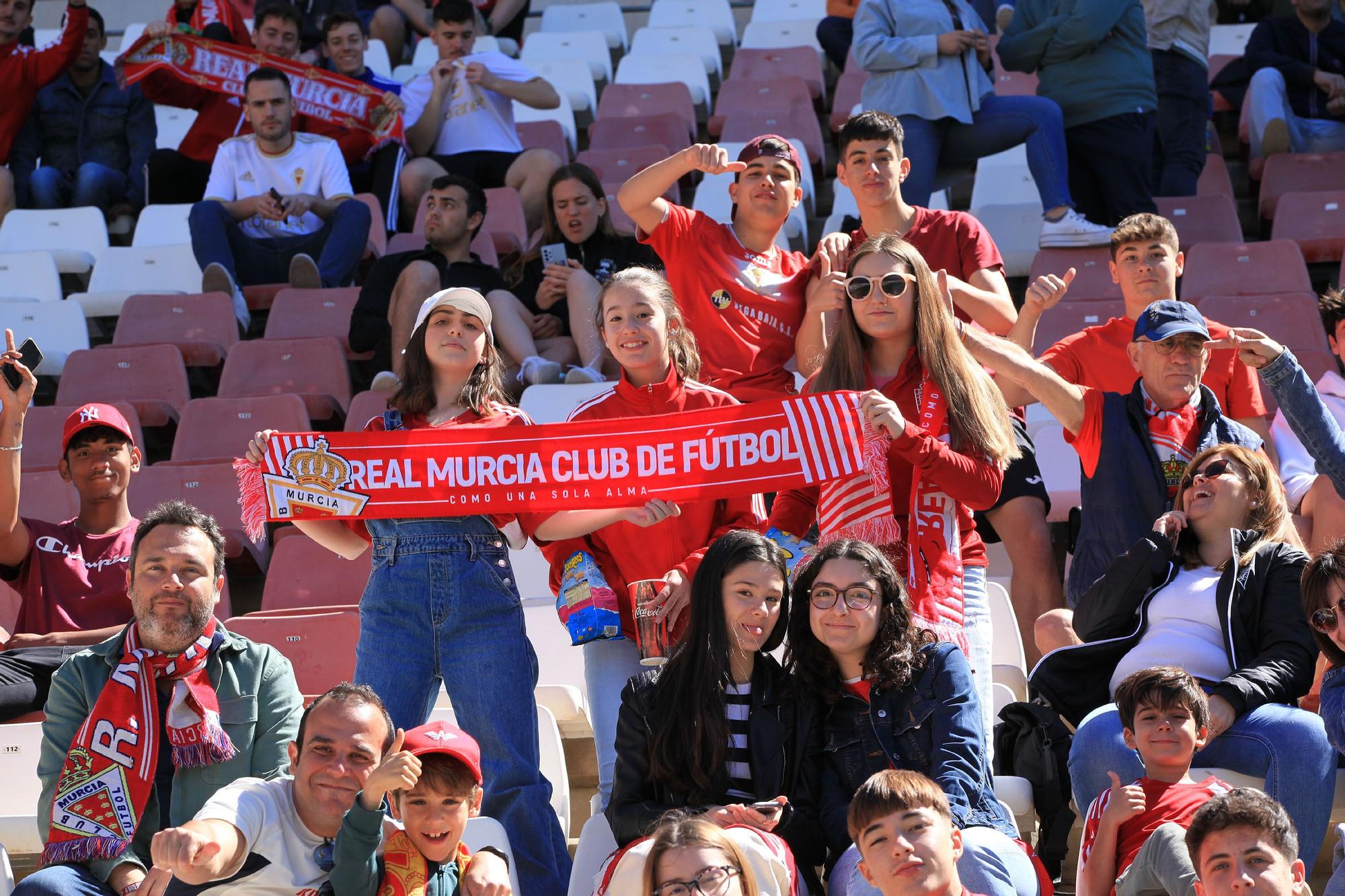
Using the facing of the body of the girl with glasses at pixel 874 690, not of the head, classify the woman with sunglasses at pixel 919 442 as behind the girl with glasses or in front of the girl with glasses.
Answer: behind

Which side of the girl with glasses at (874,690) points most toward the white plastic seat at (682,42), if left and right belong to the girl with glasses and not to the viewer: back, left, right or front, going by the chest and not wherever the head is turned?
back

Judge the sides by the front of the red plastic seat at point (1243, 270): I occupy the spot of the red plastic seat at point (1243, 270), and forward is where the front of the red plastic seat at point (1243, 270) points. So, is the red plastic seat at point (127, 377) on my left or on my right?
on my right

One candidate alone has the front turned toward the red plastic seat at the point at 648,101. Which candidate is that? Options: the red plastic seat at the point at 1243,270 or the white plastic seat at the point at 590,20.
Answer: the white plastic seat

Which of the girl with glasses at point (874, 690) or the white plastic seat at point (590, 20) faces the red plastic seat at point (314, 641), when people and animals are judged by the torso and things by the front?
the white plastic seat

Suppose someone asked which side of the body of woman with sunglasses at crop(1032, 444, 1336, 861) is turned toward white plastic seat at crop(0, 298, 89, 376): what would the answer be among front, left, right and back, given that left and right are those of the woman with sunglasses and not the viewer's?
right

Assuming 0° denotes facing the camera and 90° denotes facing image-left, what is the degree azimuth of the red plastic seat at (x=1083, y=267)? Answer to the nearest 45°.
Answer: approximately 0°

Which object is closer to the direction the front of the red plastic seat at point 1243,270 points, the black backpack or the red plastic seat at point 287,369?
the black backpack

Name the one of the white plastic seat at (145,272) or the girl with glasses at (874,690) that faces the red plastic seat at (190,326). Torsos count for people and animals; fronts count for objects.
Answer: the white plastic seat

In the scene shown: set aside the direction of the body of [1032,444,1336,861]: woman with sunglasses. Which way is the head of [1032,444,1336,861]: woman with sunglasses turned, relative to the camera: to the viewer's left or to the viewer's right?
to the viewer's left
